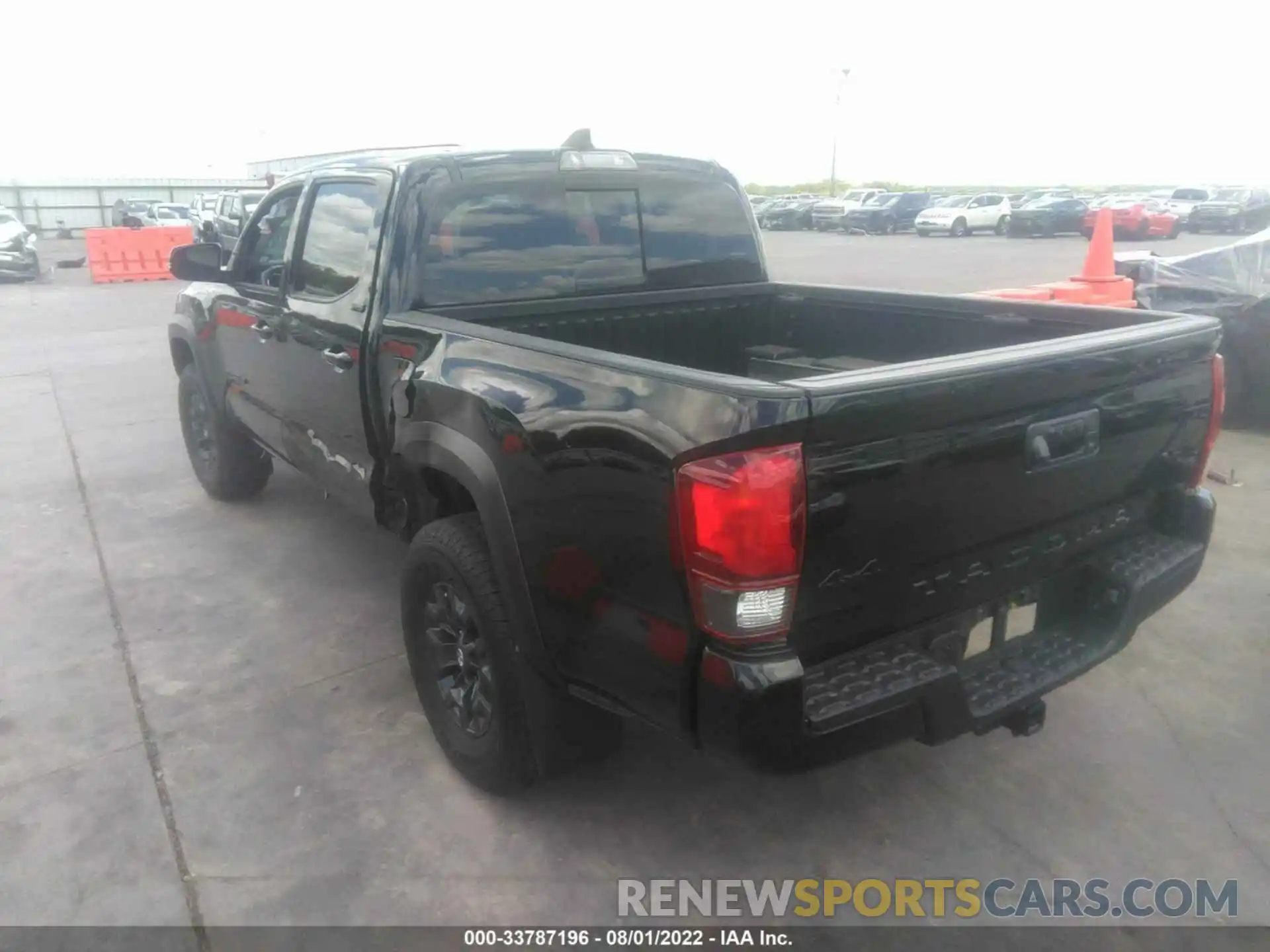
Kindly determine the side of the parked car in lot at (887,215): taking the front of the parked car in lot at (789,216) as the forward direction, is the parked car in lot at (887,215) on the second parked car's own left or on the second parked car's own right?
on the second parked car's own left

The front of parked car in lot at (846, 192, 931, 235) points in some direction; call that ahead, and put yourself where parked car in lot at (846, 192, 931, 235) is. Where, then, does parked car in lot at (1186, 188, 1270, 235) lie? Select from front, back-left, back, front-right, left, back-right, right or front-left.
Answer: back-left

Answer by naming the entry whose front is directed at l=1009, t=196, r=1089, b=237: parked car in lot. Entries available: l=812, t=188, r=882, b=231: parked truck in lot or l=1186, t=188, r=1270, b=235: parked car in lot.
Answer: l=1186, t=188, r=1270, b=235: parked car in lot

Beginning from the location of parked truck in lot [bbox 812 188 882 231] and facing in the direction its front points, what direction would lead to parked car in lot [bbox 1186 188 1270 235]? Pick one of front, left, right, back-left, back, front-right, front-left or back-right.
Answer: back-left

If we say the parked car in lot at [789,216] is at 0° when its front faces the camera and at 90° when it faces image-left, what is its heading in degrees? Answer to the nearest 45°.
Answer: approximately 45°

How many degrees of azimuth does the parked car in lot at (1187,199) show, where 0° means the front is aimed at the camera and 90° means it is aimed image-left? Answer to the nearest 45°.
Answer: approximately 45°
